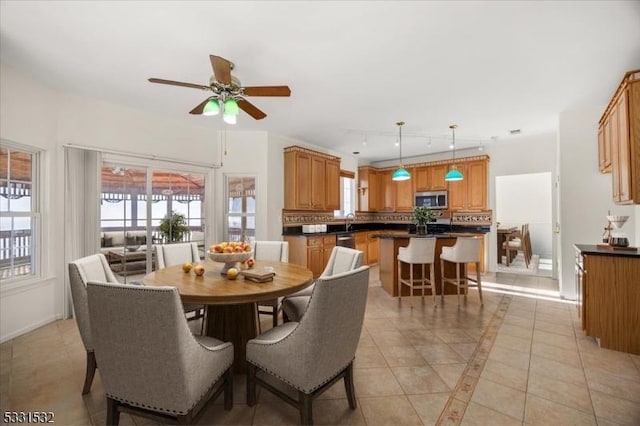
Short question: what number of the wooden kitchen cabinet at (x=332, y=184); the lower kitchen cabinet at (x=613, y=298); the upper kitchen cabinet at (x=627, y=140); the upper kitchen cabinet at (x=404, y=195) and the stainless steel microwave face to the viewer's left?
2

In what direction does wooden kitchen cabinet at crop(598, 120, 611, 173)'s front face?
to the viewer's left

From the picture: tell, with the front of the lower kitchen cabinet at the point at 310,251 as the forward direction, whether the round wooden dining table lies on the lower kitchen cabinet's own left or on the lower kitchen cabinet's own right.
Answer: on the lower kitchen cabinet's own right

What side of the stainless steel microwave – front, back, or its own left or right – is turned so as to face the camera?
front

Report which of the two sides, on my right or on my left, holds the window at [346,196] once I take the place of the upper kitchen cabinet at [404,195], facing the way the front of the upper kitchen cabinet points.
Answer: on my right

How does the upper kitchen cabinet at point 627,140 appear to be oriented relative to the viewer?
to the viewer's left

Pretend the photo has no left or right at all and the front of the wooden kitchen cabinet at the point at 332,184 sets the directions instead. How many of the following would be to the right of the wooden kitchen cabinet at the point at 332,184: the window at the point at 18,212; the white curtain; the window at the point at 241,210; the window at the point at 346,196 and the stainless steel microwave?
3

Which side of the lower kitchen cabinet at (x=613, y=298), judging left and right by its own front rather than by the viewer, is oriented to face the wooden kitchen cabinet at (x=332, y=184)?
front

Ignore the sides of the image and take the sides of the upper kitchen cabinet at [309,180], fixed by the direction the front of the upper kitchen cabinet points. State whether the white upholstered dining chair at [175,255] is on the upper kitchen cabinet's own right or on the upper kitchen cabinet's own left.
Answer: on the upper kitchen cabinet's own right

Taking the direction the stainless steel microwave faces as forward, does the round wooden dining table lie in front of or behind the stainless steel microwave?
in front

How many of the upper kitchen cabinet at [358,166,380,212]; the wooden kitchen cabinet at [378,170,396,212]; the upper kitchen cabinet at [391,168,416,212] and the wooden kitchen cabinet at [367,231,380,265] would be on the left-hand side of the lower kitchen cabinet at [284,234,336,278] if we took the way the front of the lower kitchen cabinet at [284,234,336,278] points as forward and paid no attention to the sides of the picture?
4

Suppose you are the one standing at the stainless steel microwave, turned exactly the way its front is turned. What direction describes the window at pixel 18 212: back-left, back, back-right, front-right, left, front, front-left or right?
front-right

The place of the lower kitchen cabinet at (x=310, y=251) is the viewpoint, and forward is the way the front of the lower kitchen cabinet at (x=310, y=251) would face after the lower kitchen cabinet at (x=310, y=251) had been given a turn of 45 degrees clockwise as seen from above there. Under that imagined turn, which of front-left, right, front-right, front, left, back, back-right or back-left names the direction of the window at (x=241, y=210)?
right
